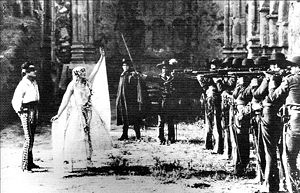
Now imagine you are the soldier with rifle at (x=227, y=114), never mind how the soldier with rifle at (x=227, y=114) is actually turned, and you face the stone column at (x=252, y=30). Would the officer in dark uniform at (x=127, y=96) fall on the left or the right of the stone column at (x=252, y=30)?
left

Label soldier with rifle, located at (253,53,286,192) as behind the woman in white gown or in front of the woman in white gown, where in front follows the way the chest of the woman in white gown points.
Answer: in front

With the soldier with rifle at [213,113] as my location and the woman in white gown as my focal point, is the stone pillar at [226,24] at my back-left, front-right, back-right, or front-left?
back-right

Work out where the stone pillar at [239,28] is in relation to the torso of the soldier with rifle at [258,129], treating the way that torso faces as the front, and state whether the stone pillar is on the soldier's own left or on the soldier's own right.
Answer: on the soldier's own right

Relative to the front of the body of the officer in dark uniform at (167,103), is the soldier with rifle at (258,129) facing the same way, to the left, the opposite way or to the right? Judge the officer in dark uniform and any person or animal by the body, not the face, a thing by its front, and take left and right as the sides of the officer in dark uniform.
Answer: to the right

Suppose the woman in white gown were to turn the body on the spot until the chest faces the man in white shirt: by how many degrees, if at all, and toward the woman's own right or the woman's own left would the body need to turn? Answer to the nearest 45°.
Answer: approximately 135° to the woman's own right

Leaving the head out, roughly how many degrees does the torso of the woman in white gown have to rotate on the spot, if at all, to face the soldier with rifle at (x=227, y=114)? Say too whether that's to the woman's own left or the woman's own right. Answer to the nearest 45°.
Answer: approximately 45° to the woman's own left

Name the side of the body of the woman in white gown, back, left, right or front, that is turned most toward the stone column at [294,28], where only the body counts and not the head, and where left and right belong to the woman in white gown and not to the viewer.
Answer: left

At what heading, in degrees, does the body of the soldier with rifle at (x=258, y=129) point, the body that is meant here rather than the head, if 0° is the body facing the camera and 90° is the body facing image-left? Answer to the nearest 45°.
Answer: approximately 90°

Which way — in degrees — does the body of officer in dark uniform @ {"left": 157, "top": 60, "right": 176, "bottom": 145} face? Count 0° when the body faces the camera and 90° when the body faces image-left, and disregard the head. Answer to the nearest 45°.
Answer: approximately 0°

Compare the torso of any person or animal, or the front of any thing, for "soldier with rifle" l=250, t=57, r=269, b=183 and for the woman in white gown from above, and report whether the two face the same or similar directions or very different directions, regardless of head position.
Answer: very different directions

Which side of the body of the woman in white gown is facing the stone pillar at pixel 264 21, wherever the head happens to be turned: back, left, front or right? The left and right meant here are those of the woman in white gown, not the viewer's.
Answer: left
